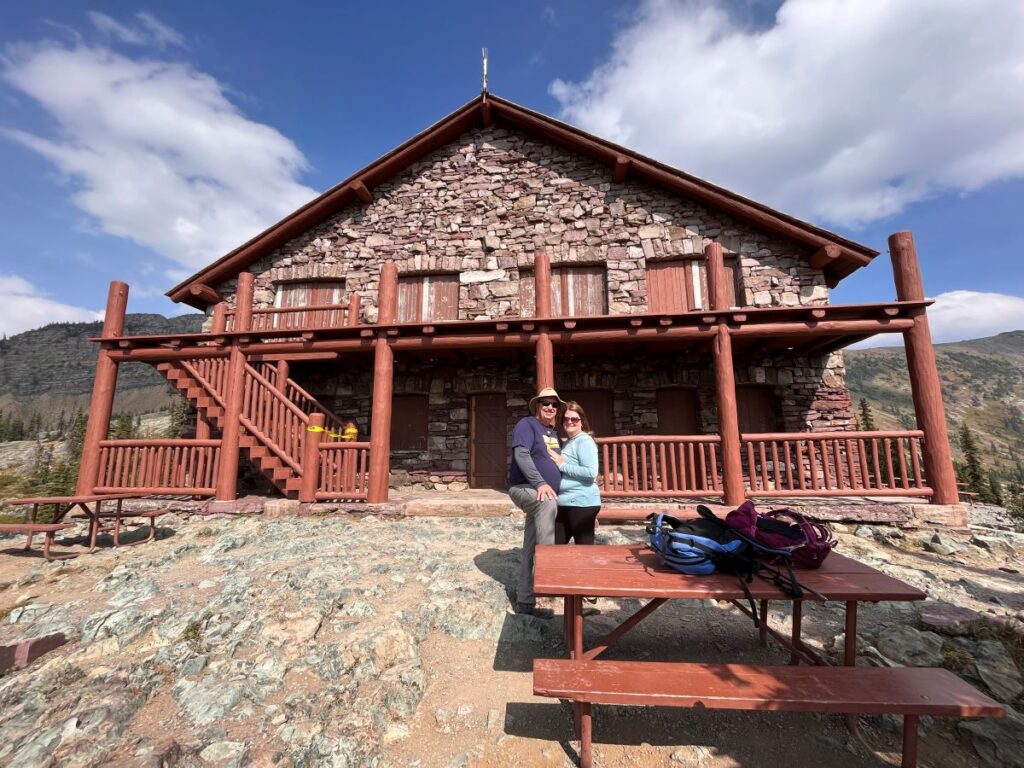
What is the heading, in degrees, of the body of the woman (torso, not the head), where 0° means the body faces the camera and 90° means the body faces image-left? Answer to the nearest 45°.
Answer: approximately 45°

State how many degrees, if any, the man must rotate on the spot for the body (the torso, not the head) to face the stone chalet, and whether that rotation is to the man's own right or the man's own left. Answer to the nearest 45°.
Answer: approximately 135° to the man's own left

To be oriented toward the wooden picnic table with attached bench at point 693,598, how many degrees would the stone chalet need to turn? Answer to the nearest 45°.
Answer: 0° — it already faces it

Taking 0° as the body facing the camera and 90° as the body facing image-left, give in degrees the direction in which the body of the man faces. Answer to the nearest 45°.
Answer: approximately 315°

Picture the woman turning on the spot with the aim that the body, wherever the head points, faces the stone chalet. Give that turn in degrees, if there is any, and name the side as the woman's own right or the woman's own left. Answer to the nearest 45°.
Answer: approximately 135° to the woman's own right

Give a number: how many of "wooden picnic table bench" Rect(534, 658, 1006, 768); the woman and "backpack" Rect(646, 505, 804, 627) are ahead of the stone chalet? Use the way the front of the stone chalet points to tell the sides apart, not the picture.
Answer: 3

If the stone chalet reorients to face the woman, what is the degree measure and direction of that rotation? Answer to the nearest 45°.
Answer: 0° — it already faces them

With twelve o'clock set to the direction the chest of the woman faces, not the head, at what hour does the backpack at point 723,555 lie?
The backpack is roughly at 9 o'clock from the woman.

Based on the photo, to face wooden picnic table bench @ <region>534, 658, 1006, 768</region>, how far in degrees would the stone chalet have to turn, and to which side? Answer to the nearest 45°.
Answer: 0° — it already faces it

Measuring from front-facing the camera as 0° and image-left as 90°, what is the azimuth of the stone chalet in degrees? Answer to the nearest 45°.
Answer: approximately 0°
